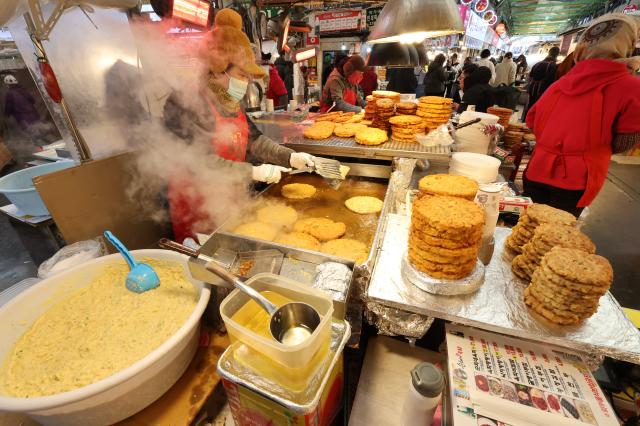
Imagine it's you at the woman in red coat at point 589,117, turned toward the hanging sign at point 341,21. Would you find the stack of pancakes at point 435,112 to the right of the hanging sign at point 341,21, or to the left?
left

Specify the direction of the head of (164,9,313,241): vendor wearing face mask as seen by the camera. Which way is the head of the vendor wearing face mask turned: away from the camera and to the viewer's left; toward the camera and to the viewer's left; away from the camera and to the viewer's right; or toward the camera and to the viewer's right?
toward the camera and to the viewer's right

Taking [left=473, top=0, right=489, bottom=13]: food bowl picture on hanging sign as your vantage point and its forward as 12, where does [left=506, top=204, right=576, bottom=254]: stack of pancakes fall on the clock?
The stack of pancakes is roughly at 12 o'clock from the food bowl picture on hanging sign.

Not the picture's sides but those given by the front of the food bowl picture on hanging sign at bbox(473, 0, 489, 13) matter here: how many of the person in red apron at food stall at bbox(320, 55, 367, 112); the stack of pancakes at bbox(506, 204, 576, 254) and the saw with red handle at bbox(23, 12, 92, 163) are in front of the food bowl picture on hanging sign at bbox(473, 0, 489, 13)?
3

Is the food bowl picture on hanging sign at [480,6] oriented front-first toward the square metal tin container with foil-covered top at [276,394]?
yes

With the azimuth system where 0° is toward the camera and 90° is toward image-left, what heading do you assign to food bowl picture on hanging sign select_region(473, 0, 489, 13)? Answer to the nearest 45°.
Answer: approximately 0°

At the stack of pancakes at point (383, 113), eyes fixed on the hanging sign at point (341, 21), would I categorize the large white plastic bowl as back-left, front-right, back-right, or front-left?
back-left

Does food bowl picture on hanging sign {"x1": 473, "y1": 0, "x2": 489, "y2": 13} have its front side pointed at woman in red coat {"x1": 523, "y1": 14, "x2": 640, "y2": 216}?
yes

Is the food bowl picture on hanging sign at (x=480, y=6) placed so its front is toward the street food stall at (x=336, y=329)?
yes
